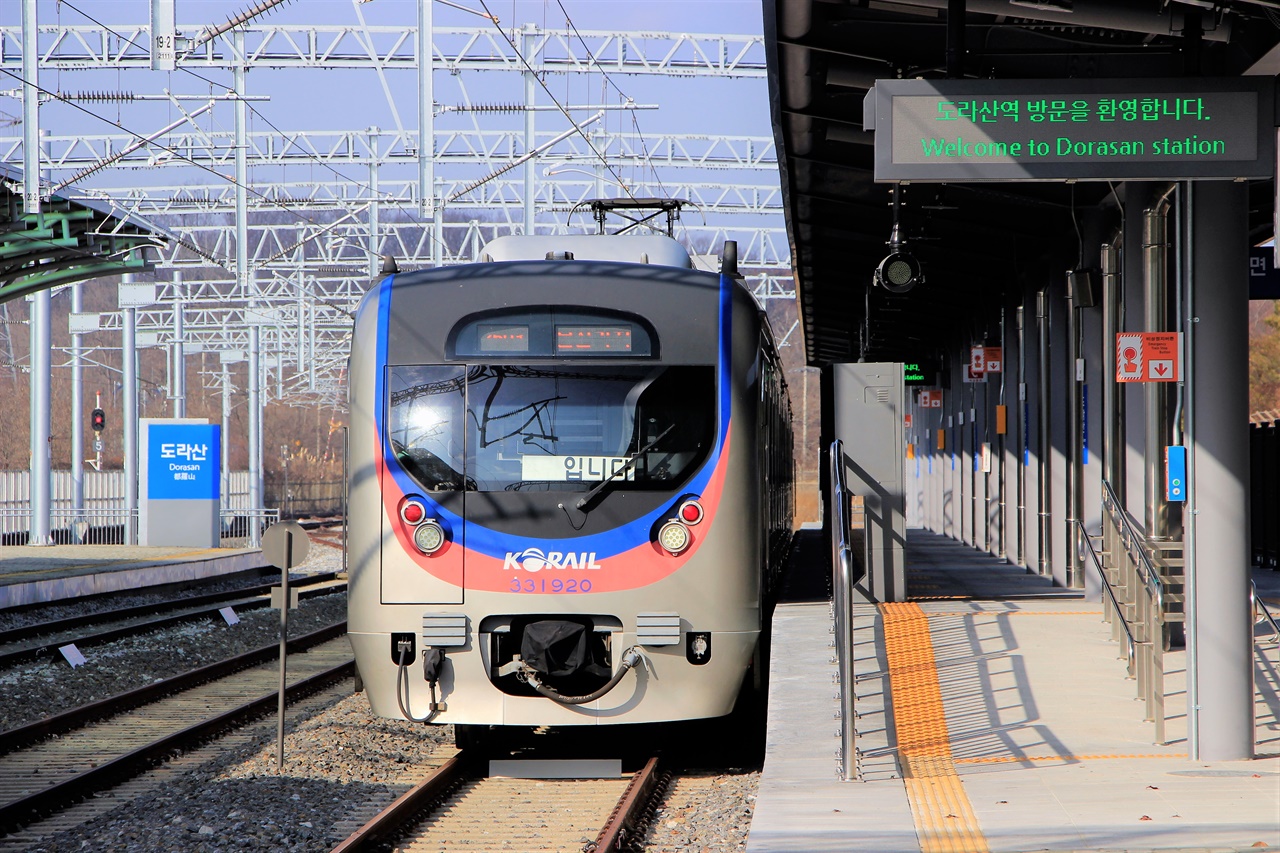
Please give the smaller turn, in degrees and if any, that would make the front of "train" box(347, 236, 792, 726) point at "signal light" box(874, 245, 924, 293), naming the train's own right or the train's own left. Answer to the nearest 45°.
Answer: approximately 135° to the train's own left

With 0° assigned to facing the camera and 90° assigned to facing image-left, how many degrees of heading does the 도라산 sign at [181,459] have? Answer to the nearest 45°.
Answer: approximately 0°

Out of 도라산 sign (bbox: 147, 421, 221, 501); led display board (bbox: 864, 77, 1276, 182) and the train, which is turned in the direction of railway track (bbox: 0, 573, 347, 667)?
the 도라산 sign

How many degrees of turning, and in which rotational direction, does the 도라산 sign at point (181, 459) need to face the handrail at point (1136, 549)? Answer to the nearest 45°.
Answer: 0° — it already faces it

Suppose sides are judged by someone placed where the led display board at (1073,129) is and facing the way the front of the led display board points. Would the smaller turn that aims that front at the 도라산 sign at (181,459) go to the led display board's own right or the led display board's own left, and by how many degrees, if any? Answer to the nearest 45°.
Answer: approximately 135° to the led display board's own right

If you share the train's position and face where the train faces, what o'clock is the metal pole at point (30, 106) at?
The metal pole is roughly at 5 o'clock from the train.

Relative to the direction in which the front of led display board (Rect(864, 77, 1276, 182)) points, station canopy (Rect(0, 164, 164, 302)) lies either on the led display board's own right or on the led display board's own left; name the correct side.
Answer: on the led display board's own right

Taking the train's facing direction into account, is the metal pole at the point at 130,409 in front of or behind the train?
behind

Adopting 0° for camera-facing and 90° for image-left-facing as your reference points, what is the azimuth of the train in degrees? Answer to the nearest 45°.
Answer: approximately 0°

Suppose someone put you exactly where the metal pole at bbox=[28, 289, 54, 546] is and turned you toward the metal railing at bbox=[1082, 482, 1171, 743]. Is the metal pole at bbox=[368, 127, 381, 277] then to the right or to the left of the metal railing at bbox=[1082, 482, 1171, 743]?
left
